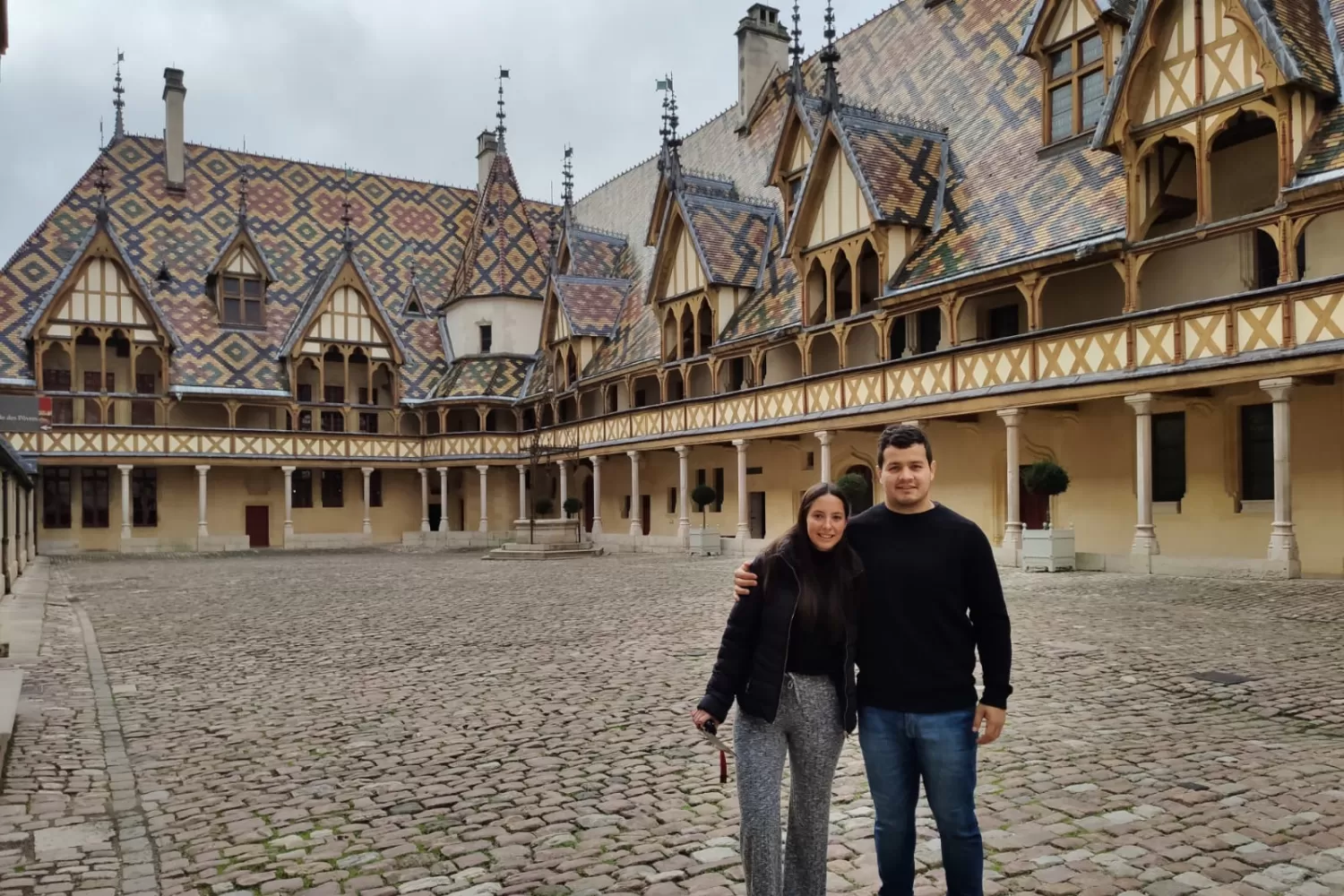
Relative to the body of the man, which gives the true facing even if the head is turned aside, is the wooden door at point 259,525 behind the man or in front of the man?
behind

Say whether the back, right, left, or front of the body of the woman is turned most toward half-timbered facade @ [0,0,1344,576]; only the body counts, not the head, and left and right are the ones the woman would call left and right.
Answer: back

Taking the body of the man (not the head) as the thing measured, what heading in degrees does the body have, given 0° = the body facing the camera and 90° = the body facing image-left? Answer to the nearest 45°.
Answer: approximately 0°

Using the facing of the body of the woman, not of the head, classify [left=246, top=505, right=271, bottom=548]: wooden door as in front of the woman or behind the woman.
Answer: behind

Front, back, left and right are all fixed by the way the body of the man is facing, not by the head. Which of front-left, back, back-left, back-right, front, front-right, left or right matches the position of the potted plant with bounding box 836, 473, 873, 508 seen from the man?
back

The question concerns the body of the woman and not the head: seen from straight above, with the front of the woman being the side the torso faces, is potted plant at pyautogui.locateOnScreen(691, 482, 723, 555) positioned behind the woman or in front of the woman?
behind

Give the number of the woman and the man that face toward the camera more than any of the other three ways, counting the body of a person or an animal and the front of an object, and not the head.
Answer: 2
